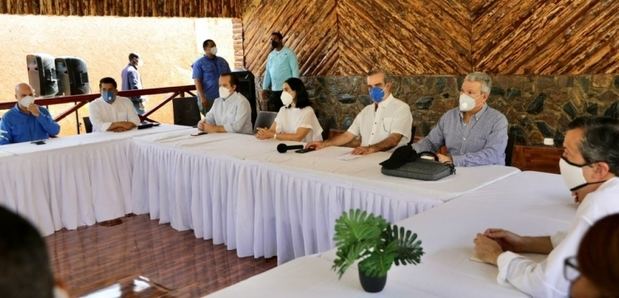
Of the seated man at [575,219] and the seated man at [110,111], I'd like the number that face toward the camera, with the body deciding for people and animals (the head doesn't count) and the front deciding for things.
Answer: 1

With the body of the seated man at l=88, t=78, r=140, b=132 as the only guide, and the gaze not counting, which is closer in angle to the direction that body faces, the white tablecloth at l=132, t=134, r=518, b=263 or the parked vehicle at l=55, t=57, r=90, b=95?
the white tablecloth

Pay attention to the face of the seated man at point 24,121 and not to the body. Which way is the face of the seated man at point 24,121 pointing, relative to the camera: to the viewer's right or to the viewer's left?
to the viewer's right

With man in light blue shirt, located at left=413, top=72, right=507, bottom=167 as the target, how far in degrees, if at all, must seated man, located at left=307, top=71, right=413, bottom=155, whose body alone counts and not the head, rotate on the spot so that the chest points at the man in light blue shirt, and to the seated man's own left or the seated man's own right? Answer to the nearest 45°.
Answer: approximately 90° to the seated man's own left

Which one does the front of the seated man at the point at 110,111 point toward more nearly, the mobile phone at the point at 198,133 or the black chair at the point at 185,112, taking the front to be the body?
the mobile phone

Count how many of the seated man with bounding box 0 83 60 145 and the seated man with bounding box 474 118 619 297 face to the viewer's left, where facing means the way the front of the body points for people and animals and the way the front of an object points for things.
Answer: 1

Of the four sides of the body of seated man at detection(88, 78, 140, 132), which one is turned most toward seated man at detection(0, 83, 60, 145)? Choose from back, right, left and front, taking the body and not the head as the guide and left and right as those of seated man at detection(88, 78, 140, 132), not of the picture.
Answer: right

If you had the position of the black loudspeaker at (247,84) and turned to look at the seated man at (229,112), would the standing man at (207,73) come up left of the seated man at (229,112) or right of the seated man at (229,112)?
right

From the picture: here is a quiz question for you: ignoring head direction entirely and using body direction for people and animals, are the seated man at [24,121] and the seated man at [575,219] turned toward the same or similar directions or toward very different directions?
very different directions
